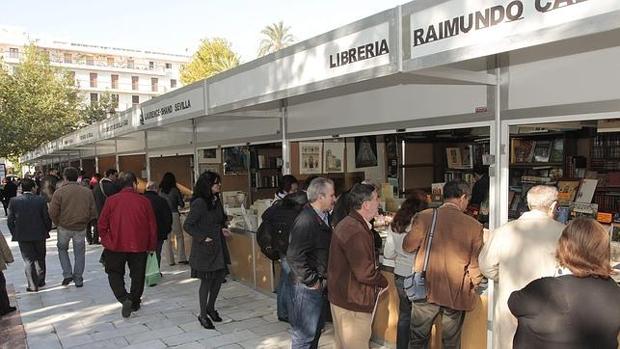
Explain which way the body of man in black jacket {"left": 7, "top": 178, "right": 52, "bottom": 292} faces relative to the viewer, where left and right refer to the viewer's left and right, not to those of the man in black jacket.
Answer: facing away from the viewer

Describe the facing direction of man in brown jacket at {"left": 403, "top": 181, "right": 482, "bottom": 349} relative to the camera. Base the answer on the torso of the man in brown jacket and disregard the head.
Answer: away from the camera

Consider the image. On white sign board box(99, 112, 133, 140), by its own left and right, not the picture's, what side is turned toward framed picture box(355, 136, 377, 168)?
left

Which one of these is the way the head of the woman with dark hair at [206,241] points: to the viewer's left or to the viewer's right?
to the viewer's right

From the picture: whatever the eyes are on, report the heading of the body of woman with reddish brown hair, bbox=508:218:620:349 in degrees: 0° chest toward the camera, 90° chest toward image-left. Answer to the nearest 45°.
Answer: approximately 180°

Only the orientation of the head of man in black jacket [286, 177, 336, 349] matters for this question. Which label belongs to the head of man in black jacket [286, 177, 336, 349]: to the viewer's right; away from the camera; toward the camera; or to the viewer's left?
to the viewer's right

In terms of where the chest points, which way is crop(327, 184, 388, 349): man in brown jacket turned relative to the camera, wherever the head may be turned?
to the viewer's right

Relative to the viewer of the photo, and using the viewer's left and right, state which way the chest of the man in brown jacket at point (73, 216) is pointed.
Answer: facing away from the viewer

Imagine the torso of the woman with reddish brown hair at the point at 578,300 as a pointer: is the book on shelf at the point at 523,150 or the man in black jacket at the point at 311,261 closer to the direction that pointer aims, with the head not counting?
the book on shelf

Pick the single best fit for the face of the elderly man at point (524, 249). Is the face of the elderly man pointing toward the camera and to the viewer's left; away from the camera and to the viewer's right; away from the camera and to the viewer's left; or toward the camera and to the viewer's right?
away from the camera and to the viewer's right
